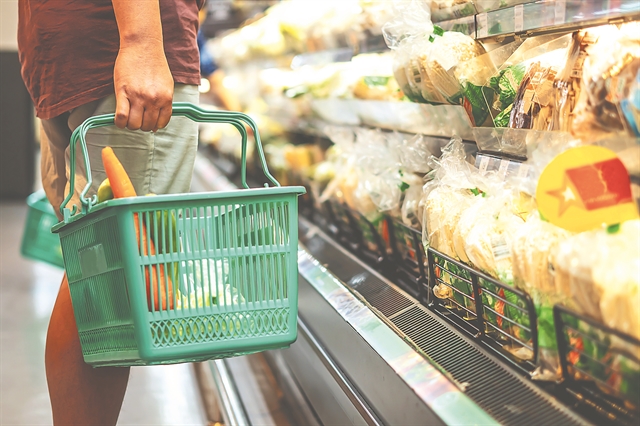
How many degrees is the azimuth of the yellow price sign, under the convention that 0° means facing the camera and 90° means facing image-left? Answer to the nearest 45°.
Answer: approximately 0°

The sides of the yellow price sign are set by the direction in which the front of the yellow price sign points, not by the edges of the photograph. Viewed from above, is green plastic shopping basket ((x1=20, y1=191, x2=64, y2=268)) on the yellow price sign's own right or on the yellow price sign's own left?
on the yellow price sign's own right

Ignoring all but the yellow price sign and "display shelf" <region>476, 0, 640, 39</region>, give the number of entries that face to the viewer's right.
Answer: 0
